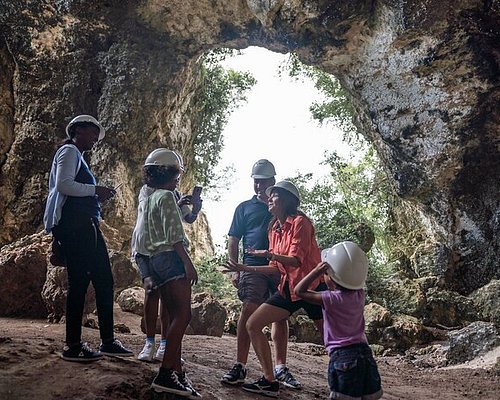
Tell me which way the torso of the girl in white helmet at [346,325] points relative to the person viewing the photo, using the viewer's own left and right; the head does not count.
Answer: facing away from the viewer and to the left of the viewer

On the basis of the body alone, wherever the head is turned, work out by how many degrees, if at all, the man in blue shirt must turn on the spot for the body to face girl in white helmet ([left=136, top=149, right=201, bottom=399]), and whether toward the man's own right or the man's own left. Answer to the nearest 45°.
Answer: approximately 45° to the man's own right

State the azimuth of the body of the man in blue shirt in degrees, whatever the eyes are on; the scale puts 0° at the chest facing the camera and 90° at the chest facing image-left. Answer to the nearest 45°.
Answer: approximately 0°

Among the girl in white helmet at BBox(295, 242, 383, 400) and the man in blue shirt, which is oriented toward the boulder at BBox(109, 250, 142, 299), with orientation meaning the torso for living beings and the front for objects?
the girl in white helmet

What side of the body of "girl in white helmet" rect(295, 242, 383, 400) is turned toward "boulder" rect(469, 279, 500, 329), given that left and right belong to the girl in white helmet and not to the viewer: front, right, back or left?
right

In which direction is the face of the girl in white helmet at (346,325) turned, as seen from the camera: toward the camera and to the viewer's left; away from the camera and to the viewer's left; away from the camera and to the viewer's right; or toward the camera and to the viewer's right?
away from the camera and to the viewer's left

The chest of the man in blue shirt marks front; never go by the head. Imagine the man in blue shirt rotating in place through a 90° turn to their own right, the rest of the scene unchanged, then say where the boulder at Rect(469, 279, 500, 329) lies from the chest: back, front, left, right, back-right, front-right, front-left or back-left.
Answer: back-right

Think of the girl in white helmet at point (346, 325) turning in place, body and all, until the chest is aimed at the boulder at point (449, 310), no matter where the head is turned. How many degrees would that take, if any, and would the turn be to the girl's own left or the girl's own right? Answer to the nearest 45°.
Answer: approximately 45° to the girl's own right

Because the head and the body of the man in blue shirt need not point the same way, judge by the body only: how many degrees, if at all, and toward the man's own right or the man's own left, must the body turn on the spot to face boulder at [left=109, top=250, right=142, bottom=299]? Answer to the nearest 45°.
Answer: approximately 135° to the man's own right

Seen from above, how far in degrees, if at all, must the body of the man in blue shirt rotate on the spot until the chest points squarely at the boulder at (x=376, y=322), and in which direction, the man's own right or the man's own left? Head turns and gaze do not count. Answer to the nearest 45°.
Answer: approximately 135° to the man's own left

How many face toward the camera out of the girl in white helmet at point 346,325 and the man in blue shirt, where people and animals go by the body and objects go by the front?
1

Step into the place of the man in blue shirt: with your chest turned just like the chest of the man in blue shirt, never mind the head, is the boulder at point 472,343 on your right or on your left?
on your left

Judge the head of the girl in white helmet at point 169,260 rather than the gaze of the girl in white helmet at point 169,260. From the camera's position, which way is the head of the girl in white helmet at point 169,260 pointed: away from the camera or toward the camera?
away from the camera
